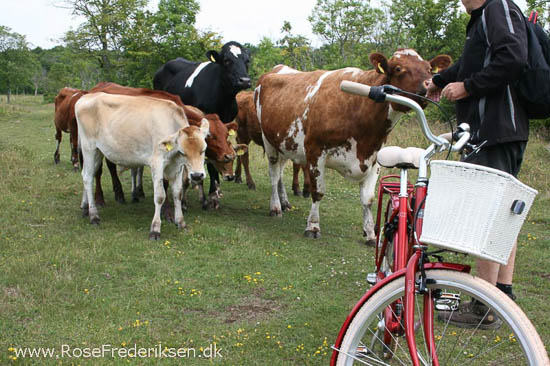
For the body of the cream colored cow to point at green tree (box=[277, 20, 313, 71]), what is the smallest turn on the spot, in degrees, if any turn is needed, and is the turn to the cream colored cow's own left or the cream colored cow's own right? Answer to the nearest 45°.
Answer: approximately 135° to the cream colored cow's own left

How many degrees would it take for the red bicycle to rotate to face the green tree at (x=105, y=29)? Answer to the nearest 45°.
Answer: approximately 180°

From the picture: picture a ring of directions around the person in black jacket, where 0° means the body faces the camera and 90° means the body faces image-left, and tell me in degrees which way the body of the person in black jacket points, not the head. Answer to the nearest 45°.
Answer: approximately 90°

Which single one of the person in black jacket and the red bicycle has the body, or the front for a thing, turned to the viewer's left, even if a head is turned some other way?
the person in black jacket

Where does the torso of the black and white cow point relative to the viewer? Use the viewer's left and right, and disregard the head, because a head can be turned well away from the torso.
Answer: facing the viewer and to the right of the viewer

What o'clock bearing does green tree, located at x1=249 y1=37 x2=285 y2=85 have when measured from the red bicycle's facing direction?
The green tree is roughly at 7 o'clock from the red bicycle.

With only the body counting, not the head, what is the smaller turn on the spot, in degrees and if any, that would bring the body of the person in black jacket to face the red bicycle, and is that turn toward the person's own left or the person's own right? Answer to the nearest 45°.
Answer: approximately 90° to the person's own left

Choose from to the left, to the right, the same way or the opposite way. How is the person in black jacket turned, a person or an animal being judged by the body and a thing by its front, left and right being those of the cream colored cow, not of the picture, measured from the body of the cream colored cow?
the opposite way

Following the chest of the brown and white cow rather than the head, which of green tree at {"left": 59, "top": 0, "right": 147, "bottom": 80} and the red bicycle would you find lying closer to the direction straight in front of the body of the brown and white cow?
the red bicycle

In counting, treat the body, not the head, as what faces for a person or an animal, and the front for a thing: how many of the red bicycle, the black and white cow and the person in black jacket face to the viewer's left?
1

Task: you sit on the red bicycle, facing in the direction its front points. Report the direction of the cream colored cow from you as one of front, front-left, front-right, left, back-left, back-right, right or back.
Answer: back

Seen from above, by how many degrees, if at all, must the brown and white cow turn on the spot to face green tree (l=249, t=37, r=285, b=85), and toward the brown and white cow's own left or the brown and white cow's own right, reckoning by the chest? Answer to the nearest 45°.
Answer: approximately 135° to the brown and white cow's own left

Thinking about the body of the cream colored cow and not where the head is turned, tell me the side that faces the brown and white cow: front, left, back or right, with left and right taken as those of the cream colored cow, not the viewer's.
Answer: front
